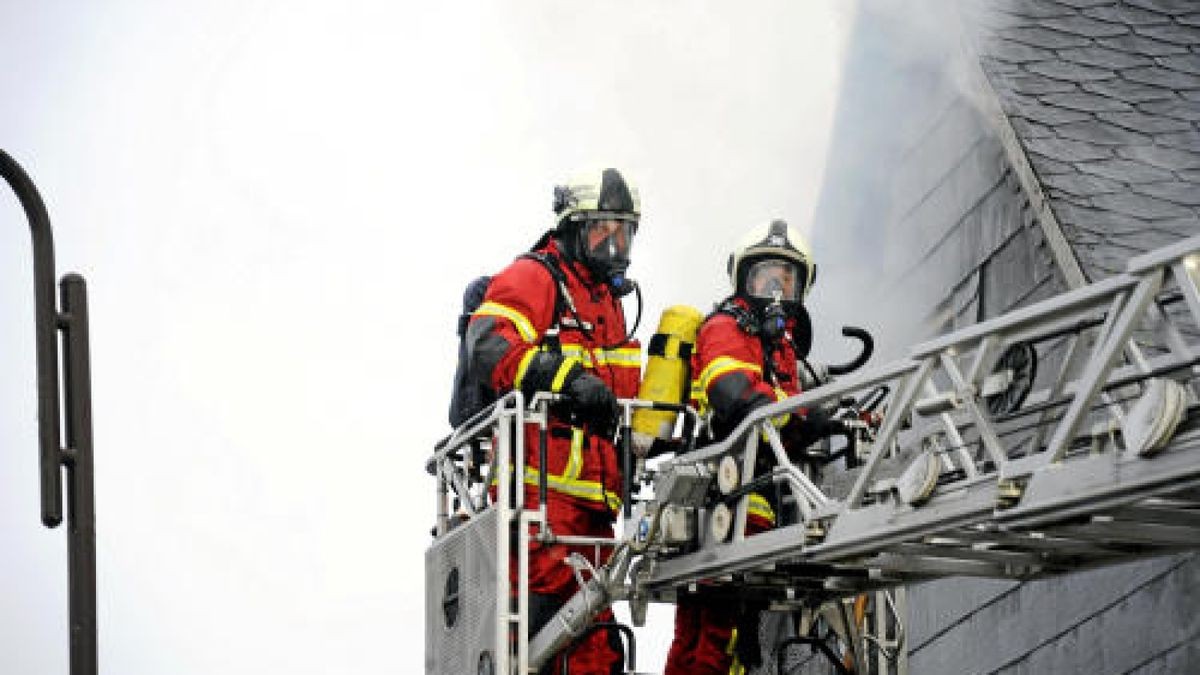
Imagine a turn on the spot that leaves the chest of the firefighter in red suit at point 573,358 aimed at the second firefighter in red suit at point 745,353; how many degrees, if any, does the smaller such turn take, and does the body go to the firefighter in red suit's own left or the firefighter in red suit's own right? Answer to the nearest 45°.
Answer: approximately 45° to the firefighter in red suit's own left

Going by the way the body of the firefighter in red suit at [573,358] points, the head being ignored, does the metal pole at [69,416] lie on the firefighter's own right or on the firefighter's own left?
on the firefighter's own right

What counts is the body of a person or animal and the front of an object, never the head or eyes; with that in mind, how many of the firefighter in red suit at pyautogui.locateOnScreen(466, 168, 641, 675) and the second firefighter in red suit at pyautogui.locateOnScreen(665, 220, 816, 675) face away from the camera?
0

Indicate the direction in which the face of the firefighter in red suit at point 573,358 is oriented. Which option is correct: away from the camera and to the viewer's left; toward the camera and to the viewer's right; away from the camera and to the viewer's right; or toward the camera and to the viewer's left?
toward the camera and to the viewer's right

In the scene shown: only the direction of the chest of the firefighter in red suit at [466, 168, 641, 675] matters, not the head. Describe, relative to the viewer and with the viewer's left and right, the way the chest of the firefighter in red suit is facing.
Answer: facing the viewer and to the right of the viewer

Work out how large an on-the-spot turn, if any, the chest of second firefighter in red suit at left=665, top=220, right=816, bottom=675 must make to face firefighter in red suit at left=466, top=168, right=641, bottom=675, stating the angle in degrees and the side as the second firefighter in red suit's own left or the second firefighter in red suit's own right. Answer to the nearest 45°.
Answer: approximately 135° to the second firefighter in red suit's own right

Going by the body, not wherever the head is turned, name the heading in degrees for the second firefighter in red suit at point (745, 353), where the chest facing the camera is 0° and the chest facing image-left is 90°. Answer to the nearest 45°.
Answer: approximately 315°
